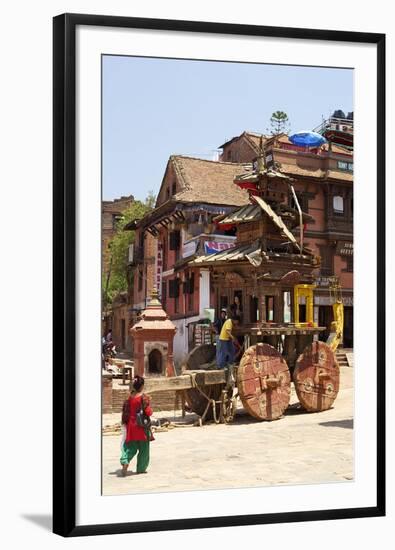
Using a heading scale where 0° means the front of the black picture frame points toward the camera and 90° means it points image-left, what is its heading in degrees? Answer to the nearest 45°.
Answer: approximately 315°
